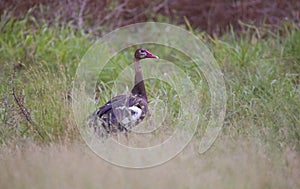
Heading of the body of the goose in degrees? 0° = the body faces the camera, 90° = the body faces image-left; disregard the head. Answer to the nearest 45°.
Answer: approximately 270°
